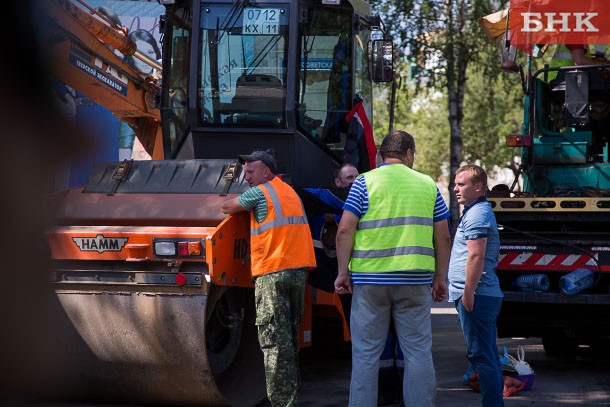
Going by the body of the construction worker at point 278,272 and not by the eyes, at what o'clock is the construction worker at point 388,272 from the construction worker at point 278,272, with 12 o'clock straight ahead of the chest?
the construction worker at point 388,272 is roughly at 6 o'clock from the construction worker at point 278,272.

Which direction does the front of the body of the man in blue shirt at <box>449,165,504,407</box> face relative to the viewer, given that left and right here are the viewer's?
facing to the left of the viewer

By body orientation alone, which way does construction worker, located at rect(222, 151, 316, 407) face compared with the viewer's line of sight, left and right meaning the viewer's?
facing away from the viewer and to the left of the viewer

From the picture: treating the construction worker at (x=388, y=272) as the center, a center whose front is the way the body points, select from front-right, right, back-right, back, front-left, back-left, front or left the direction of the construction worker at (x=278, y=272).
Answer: front-left

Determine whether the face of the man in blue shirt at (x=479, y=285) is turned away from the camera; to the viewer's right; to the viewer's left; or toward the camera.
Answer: to the viewer's left

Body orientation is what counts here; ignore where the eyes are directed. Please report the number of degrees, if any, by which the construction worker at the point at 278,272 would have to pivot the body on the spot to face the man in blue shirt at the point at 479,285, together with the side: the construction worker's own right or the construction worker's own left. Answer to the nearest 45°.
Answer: approximately 135° to the construction worker's own right

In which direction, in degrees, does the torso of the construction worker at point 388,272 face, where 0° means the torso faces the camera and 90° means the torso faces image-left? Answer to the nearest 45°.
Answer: approximately 180°

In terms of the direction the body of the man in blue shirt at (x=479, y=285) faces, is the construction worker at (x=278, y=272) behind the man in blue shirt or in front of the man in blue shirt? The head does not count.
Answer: in front
